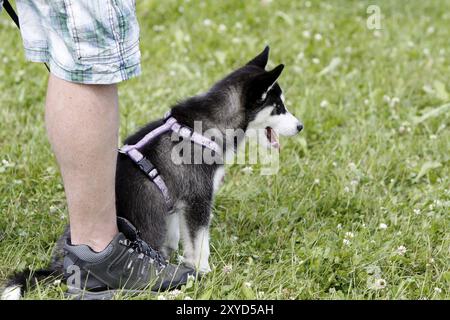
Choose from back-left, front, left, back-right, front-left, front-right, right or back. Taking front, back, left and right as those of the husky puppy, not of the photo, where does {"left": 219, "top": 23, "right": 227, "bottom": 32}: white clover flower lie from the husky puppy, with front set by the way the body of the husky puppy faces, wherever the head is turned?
left

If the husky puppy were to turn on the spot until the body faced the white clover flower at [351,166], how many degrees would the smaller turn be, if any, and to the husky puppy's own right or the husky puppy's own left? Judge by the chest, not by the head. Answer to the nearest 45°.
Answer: approximately 45° to the husky puppy's own left

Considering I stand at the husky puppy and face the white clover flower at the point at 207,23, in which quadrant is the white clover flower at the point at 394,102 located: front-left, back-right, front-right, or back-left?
front-right

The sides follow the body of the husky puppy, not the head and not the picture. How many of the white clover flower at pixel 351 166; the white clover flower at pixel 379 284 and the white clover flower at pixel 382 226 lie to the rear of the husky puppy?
0

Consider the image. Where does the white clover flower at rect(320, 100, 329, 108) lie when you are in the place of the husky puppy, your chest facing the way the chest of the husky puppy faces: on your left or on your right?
on your left

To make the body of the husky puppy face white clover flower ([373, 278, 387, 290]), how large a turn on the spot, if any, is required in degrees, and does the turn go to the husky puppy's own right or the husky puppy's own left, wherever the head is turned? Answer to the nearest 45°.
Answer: approximately 45° to the husky puppy's own right

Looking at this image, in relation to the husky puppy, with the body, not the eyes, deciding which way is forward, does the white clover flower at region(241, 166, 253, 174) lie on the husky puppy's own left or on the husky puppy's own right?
on the husky puppy's own left

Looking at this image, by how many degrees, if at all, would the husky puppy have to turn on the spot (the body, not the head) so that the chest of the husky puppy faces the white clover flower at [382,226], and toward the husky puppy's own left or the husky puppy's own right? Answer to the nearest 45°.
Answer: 0° — it already faces it

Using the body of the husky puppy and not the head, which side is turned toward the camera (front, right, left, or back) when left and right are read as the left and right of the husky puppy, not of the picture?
right

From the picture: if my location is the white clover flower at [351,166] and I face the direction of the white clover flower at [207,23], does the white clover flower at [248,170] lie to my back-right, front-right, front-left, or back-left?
front-left

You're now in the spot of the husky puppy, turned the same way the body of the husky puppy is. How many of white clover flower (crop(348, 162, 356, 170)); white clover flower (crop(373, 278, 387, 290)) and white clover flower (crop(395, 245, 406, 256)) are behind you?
0

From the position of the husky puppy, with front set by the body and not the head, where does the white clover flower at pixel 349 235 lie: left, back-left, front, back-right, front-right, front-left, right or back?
front

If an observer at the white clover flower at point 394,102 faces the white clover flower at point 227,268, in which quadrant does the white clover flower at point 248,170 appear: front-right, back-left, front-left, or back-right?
front-right

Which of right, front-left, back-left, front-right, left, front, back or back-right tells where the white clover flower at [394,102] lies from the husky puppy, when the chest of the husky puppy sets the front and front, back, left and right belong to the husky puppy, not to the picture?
front-left

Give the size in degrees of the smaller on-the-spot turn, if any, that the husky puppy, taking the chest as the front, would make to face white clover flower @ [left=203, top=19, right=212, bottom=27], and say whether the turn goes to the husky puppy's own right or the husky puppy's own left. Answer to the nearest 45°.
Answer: approximately 90° to the husky puppy's own left
